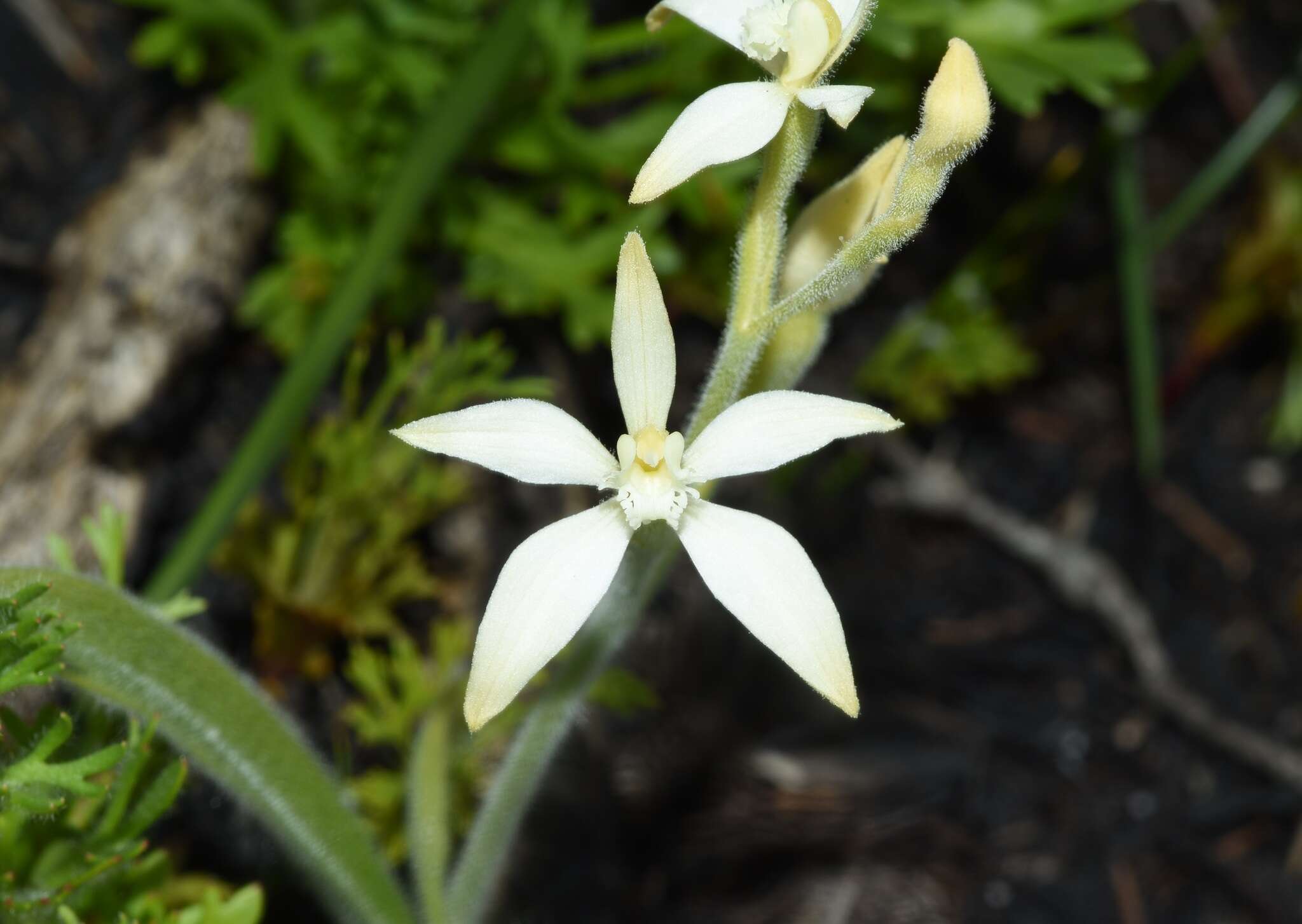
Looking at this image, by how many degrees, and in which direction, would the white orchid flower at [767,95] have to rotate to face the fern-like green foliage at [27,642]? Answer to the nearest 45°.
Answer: approximately 45° to its right

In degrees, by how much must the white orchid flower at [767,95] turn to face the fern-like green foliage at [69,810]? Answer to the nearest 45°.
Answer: approximately 45° to its right

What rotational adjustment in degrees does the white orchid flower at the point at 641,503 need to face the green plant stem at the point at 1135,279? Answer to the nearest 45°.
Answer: approximately 135° to its left

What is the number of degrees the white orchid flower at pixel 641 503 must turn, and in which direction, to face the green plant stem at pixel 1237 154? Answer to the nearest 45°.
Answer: approximately 135° to its left

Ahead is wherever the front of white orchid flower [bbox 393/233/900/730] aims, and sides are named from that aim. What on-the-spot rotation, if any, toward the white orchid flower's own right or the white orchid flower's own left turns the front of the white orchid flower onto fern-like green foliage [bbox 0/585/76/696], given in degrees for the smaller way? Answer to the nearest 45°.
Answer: approximately 90° to the white orchid flower's own right

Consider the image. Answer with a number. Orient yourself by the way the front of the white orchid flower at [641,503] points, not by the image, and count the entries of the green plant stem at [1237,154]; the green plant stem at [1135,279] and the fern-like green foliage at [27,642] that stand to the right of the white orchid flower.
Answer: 1

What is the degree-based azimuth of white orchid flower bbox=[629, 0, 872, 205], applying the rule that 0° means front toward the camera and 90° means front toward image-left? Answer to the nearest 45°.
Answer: approximately 45°

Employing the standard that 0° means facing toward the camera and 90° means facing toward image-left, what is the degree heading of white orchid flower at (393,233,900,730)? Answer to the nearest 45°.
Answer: approximately 0°

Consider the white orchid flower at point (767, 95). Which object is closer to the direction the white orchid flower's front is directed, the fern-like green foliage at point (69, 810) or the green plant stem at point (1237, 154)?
the fern-like green foliage
